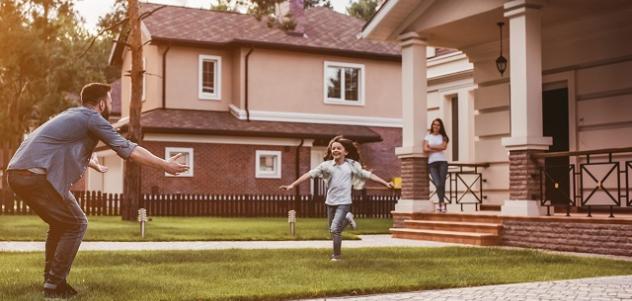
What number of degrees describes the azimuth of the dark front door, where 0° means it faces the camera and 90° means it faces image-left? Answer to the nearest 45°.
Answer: approximately 45°

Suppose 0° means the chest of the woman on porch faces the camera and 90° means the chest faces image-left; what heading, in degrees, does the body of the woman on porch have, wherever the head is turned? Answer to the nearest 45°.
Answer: approximately 0°

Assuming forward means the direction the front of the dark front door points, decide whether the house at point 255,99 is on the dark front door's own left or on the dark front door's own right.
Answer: on the dark front door's own right
